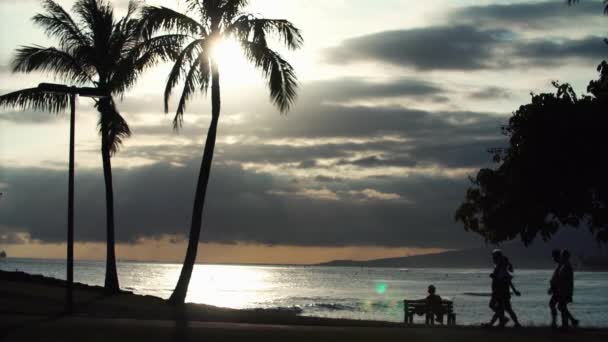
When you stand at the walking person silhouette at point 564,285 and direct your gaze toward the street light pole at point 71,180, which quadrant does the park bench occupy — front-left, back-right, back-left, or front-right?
front-right

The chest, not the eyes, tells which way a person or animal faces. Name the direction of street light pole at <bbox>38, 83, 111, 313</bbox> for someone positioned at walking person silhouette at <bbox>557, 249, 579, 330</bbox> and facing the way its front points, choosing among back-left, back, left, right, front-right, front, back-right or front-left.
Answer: front

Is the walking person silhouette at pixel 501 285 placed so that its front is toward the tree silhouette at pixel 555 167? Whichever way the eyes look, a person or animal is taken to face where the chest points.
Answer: no

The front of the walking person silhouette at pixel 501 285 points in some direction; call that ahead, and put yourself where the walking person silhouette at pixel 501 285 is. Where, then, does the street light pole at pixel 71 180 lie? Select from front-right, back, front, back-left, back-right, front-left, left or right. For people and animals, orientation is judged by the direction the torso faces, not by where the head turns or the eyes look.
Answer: front

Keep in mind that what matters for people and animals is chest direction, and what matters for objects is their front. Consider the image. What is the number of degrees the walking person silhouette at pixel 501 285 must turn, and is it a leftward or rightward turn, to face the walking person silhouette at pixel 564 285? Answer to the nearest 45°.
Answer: approximately 180°

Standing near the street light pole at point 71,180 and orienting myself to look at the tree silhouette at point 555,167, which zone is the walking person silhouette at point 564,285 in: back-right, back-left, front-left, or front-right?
front-right

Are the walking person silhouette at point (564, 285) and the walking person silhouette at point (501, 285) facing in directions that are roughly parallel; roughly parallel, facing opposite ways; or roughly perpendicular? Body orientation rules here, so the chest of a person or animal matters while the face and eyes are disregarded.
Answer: roughly parallel

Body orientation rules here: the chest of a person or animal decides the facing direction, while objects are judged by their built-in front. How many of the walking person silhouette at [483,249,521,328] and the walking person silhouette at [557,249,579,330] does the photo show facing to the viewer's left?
2

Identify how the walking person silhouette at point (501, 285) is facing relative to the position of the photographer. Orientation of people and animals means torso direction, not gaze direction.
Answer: facing to the left of the viewer

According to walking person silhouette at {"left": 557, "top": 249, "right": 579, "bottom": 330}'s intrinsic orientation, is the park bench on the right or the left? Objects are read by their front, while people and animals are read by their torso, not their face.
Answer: on its right

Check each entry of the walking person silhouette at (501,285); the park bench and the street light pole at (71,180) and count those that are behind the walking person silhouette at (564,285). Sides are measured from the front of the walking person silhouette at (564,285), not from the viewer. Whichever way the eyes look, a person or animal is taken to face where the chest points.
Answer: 0

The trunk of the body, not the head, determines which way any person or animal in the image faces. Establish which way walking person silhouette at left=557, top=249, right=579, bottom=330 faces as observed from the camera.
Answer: facing to the left of the viewer
